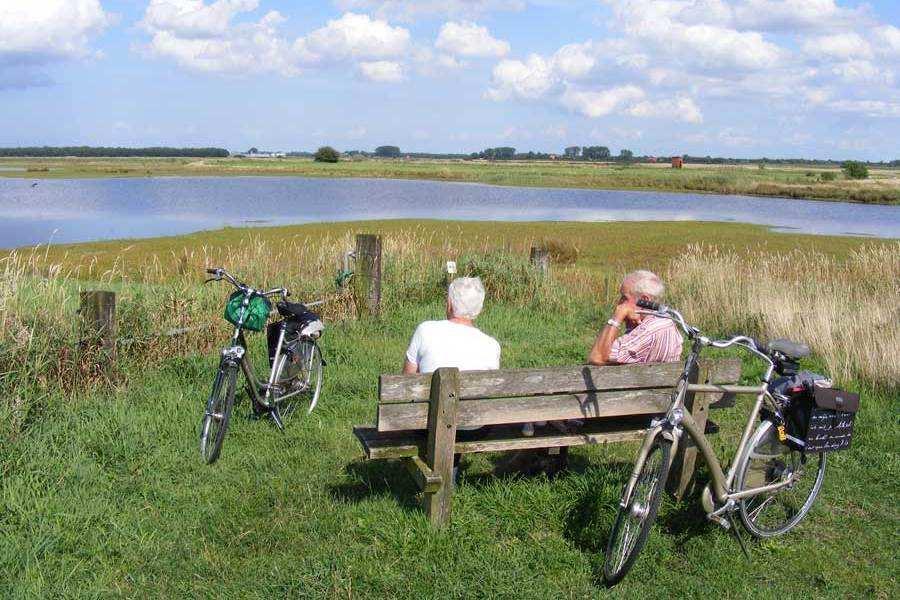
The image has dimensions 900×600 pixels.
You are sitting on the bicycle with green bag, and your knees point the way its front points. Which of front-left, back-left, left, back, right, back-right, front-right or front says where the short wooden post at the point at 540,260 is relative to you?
back

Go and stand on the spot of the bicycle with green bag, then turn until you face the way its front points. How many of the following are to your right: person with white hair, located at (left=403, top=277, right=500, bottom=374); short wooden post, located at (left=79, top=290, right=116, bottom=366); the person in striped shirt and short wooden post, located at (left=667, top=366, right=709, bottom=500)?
1

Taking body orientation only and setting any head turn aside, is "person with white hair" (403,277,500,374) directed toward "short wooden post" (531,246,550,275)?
yes

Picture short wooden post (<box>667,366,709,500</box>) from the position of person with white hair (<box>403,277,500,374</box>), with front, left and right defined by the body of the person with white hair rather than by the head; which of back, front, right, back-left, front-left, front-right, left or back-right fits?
right

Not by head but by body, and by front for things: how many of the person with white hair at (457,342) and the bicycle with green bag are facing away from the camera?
1

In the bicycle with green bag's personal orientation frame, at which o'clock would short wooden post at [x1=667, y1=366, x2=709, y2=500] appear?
The short wooden post is roughly at 9 o'clock from the bicycle with green bag.

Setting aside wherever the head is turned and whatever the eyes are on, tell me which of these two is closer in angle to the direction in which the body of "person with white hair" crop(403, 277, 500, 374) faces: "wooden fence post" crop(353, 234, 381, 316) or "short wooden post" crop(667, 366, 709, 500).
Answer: the wooden fence post

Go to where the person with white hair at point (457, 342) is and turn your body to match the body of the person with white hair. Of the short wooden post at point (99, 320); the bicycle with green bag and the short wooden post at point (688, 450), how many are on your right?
1

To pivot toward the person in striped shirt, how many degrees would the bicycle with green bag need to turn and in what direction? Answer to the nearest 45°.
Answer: approximately 90° to its left

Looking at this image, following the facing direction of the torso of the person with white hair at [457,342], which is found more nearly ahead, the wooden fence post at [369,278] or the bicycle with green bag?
the wooden fence post

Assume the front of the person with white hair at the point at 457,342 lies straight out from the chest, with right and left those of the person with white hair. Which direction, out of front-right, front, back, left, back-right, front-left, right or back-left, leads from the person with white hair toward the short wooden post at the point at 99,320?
front-left

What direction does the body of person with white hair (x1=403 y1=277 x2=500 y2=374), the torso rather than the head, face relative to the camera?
away from the camera

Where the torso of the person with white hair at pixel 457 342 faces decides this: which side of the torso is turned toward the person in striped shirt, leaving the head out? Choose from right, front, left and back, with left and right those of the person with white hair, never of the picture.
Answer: right

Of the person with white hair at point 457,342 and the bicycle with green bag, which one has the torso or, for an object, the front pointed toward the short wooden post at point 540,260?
the person with white hair

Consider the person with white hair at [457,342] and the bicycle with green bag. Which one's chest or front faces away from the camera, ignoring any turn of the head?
the person with white hair

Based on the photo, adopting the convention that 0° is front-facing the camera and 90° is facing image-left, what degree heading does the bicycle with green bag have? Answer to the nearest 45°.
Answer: approximately 45°

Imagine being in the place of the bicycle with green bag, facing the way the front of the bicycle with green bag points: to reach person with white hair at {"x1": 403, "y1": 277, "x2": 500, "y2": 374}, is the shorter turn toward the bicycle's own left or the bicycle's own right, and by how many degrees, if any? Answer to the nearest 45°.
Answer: approximately 90° to the bicycle's own left

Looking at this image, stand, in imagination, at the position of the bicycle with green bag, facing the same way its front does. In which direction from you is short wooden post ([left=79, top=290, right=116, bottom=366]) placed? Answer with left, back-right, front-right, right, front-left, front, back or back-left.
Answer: right
